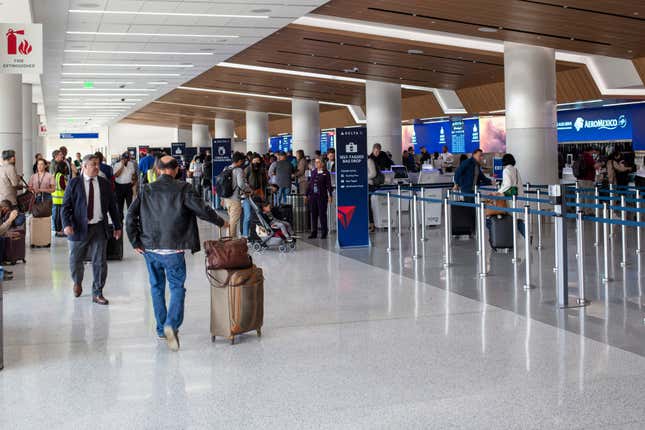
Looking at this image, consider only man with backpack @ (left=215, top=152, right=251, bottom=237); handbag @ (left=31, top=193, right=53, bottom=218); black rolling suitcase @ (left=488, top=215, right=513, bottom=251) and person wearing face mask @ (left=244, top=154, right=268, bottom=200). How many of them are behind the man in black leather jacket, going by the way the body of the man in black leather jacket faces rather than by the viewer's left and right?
0

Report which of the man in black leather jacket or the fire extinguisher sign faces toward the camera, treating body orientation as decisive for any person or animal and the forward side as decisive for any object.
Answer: the fire extinguisher sign

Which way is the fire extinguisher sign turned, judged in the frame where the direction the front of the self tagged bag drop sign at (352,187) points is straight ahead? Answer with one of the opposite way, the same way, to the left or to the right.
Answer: the same way

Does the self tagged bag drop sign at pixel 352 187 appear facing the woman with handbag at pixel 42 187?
no

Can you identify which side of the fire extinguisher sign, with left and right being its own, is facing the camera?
front

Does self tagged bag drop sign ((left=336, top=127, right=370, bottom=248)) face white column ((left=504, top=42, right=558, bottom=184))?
no

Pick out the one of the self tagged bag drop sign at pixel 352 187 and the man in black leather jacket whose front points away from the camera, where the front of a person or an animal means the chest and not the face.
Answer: the man in black leather jacket

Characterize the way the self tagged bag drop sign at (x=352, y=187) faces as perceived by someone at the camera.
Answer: facing the viewer

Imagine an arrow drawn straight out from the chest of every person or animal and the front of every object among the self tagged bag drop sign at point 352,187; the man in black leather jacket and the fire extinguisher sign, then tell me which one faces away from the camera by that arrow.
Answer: the man in black leather jacket

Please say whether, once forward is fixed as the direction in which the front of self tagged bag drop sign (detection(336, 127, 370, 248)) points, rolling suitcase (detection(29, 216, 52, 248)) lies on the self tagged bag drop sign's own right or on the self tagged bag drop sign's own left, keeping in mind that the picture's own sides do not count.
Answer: on the self tagged bag drop sign's own right

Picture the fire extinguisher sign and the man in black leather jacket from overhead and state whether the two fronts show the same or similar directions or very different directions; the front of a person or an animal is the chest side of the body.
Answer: very different directions

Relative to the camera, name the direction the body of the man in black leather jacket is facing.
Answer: away from the camera

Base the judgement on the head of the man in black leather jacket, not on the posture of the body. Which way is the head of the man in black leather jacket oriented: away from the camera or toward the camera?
away from the camera

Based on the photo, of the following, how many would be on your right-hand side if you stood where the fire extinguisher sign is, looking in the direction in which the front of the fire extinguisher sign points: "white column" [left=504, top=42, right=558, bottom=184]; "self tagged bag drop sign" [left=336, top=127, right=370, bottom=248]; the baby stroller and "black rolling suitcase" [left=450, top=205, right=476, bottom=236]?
0

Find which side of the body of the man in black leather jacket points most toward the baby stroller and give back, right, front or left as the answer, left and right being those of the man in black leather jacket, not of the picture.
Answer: front
